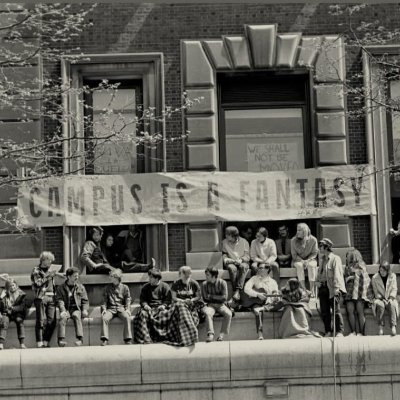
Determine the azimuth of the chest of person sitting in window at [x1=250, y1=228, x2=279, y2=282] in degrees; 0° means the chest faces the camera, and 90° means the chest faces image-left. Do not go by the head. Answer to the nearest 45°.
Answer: approximately 0°

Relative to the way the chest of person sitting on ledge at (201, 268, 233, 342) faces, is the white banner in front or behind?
behind

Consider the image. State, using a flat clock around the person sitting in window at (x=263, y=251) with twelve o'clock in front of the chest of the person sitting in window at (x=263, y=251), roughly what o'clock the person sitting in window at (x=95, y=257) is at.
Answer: the person sitting in window at (x=95, y=257) is roughly at 3 o'clock from the person sitting in window at (x=263, y=251).

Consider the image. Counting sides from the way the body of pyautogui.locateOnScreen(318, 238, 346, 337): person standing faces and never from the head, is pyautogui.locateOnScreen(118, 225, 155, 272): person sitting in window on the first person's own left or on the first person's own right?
on the first person's own right

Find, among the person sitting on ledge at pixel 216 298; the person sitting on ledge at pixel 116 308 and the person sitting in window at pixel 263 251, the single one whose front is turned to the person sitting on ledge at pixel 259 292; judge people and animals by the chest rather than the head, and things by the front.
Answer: the person sitting in window

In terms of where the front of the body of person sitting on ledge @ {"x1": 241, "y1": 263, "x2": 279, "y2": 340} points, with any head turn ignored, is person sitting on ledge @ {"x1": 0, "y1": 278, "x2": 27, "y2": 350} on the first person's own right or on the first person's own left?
on the first person's own right

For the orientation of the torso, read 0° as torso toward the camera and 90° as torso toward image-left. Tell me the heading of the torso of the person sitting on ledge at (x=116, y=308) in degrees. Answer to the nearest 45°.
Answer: approximately 0°
